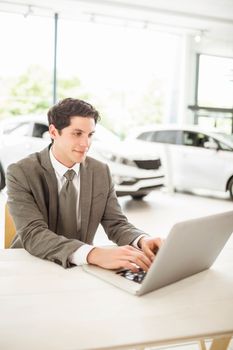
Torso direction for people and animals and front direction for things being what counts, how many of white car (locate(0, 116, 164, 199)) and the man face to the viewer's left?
0

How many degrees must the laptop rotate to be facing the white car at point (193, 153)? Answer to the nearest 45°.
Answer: approximately 45° to its right

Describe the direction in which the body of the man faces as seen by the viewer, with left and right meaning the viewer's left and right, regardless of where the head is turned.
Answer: facing the viewer and to the right of the viewer

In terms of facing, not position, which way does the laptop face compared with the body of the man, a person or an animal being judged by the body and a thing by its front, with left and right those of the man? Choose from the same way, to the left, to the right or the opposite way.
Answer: the opposite way

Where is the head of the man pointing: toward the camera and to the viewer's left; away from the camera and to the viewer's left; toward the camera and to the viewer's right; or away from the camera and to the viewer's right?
toward the camera and to the viewer's right

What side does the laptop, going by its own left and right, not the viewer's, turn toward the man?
front

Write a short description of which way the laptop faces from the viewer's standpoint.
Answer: facing away from the viewer and to the left of the viewer

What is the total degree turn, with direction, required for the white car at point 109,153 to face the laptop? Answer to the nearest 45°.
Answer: approximately 45° to its right

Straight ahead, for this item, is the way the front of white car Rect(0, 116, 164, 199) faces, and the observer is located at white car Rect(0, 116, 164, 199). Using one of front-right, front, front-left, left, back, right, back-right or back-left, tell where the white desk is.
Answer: front-right

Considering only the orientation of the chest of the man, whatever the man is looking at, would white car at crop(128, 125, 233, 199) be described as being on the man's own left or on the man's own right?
on the man's own left

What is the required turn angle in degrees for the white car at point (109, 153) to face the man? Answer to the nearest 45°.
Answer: approximately 45° to its right

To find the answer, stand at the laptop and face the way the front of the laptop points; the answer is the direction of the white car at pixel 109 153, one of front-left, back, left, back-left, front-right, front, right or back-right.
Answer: front-right

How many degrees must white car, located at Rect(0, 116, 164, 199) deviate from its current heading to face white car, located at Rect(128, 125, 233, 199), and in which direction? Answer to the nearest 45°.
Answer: approximately 90° to its left
